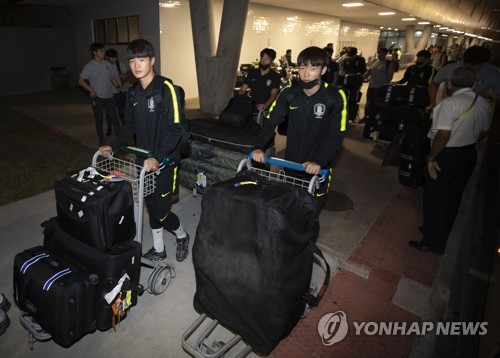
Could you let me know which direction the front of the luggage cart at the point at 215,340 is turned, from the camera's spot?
facing the viewer and to the left of the viewer

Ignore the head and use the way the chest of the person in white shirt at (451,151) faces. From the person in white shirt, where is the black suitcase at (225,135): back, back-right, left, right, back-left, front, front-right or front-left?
front-left

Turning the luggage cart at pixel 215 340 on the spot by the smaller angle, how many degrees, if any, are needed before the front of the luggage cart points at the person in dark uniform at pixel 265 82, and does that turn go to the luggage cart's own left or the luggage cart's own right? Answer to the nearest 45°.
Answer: approximately 135° to the luggage cart's own right

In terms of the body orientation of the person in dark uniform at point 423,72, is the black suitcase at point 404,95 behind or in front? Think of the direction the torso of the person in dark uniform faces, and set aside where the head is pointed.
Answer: in front

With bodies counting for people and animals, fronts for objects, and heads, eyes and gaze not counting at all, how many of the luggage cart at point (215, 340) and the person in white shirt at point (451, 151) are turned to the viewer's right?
0

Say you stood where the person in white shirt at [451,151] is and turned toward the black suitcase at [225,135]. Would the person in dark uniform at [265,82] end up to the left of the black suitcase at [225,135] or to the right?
right

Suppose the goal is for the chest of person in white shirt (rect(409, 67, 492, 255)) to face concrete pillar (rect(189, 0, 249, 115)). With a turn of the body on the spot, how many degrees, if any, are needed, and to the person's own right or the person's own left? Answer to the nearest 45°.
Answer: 0° — they already face it

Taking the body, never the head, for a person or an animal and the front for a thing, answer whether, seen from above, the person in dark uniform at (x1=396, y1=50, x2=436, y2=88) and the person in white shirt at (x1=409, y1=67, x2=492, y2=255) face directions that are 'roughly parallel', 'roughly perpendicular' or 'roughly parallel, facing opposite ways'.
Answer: roughly perpendicular

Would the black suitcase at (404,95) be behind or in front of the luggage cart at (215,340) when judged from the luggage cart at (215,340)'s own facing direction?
behind

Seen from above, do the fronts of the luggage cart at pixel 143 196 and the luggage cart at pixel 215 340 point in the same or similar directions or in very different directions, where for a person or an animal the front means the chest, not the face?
same or similar directions

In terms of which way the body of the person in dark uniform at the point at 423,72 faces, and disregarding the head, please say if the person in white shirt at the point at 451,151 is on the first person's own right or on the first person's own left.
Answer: on the first person's own left
